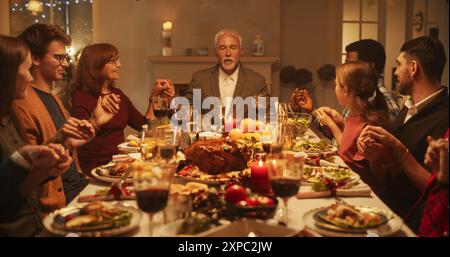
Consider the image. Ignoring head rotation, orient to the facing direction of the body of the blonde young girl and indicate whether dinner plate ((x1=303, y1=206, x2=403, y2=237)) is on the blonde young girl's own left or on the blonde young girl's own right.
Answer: on the blonde young girl's own left

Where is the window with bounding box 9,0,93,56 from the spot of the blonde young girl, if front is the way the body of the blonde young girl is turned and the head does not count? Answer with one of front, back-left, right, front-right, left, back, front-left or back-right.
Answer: front

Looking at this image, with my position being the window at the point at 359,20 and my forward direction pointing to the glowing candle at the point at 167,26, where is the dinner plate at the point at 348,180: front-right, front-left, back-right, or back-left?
front-left

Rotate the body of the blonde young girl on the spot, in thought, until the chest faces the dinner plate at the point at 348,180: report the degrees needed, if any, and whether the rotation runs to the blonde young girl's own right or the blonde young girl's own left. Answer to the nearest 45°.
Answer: approximately 135° to the blonde young girl's own left

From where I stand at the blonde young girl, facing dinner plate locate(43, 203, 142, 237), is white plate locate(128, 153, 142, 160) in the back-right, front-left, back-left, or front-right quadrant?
front-right

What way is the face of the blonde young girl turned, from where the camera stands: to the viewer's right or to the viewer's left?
to the viewer's left

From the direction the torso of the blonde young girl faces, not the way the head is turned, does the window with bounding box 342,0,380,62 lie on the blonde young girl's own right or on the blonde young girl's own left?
on the blonde young girl's own right

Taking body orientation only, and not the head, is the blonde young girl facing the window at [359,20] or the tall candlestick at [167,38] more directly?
the tall candlestick

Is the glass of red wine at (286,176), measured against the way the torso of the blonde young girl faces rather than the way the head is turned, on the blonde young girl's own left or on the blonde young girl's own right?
on the blonde young girl's own left

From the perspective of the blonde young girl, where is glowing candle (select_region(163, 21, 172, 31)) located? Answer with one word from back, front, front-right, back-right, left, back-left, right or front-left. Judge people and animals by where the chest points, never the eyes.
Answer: front

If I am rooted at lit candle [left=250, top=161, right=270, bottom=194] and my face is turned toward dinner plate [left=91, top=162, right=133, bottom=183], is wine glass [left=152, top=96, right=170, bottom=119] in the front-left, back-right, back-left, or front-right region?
front-right

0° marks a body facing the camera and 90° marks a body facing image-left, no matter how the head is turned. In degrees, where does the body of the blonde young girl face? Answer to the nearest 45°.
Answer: approximately 135°
